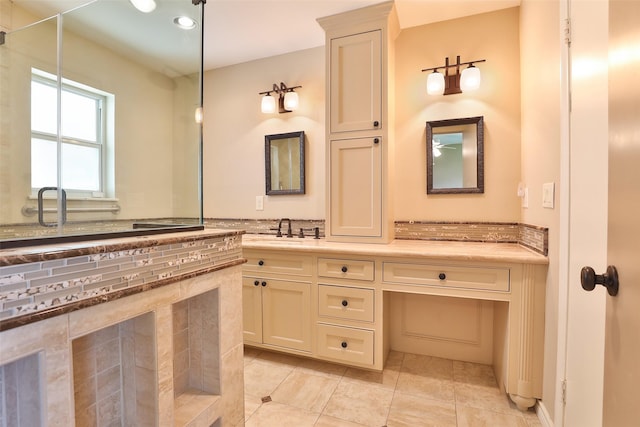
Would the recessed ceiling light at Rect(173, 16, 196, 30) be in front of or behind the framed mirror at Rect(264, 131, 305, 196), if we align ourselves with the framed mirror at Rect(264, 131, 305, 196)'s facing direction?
in front

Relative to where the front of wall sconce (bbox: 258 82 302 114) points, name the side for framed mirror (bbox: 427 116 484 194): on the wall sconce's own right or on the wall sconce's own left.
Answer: on the wall sconce's own left

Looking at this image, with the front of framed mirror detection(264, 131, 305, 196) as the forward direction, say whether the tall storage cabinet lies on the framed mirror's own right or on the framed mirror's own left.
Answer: on the framed mirror's own left

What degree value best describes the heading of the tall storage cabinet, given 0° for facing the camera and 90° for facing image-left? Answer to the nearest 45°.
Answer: approximately 45°

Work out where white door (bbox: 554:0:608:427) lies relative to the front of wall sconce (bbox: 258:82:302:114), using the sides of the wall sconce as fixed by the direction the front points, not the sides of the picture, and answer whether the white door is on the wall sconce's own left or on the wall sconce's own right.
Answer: on the wall sconce's own left

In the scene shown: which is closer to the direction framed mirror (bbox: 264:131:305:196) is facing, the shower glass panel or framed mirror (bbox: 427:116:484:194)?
the shower glass panel

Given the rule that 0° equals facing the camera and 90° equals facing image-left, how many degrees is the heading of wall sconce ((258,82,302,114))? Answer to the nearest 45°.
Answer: approximately 45°

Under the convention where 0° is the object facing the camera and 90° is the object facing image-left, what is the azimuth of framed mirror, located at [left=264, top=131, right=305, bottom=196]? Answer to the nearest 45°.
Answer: approximately 45°

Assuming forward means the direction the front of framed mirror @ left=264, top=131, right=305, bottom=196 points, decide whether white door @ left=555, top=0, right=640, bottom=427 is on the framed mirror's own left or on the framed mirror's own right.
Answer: on the framed mirror's own left
